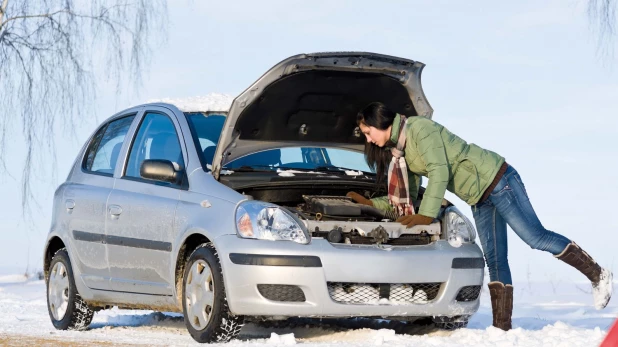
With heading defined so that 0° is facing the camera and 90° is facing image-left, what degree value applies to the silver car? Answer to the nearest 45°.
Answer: approximately 315°

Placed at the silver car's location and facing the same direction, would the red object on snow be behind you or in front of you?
in front
